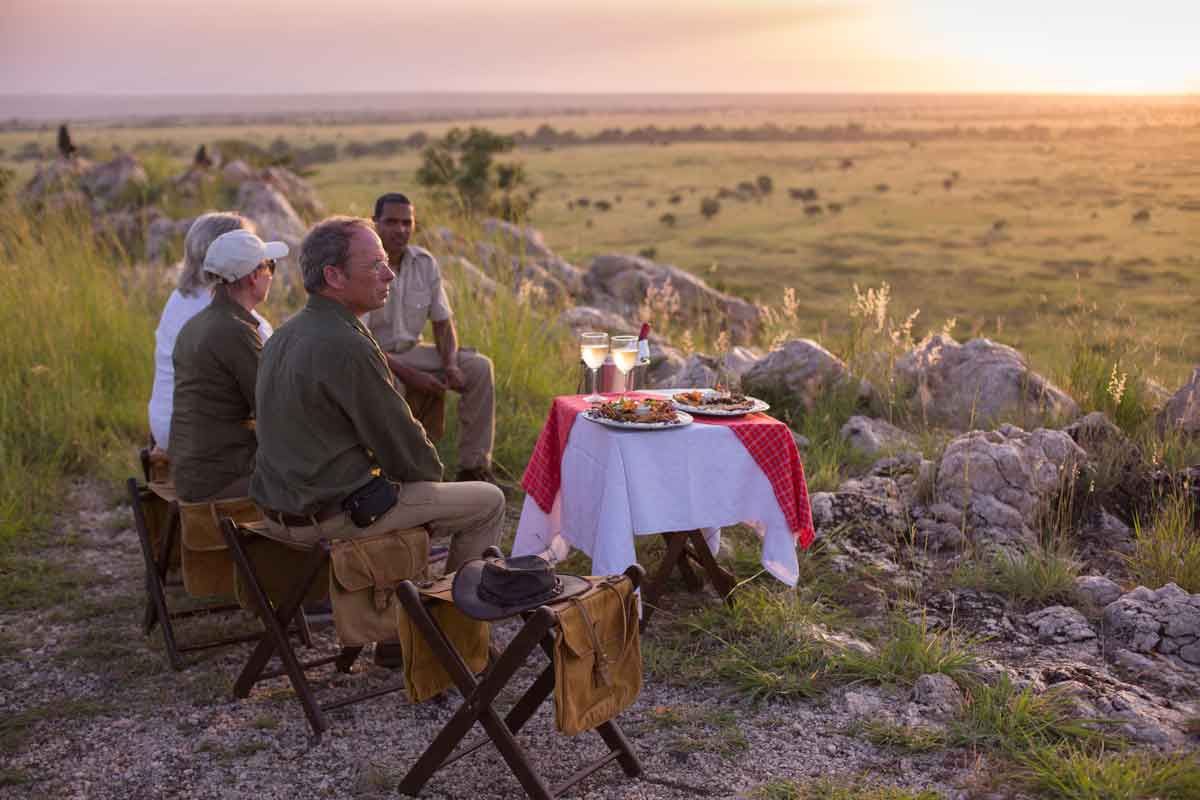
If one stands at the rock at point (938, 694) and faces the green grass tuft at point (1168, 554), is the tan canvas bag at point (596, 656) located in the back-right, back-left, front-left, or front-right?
back-left

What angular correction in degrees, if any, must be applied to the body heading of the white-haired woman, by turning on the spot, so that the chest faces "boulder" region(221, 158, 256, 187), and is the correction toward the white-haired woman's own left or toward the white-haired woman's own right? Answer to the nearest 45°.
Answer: approximately 90° to the white-haired woman's own left

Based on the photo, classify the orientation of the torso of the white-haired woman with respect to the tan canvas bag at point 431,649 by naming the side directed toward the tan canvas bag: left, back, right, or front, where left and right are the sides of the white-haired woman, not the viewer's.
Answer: right

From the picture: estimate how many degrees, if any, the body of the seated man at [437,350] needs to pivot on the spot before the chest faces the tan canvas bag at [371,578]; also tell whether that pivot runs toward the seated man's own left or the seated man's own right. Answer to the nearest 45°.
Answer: approximately 45° to the seated man's own right

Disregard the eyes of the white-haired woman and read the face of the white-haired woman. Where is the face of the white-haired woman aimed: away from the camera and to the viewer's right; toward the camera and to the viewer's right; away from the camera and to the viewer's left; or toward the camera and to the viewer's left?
away from the camera and to the viewer's right

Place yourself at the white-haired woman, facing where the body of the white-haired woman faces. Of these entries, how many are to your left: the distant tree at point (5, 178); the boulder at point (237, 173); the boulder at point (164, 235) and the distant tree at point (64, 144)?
4

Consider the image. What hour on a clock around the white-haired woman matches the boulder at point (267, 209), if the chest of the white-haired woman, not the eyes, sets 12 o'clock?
The boulder is roughly at 11 o'clock from the white-haired woman.

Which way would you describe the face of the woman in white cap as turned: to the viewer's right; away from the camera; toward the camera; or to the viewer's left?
to the viewer's right

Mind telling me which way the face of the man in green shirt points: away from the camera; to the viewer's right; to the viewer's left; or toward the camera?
to the viewer's right

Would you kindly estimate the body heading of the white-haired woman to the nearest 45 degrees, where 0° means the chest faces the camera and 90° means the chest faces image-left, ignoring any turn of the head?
approximately 270°
